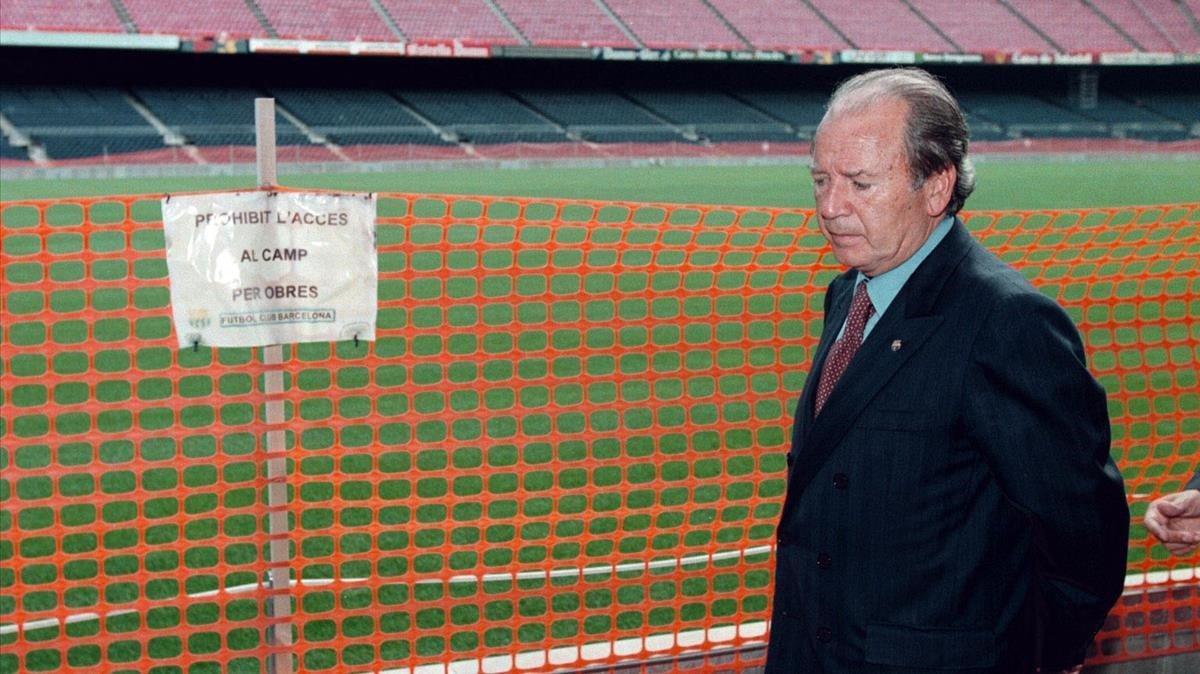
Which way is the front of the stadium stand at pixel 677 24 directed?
toward the camera

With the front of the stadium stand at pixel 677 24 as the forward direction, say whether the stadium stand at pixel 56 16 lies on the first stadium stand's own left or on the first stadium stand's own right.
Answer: on the first stadium stand's own right

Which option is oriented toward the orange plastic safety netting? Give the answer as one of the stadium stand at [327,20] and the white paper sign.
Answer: the stadium stand

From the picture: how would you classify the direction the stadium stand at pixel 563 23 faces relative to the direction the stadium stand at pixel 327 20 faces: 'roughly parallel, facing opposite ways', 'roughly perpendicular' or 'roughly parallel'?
roughly parallel

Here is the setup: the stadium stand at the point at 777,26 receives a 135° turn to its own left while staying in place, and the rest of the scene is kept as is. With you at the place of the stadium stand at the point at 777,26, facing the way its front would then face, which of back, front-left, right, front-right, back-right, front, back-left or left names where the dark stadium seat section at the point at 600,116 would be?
back

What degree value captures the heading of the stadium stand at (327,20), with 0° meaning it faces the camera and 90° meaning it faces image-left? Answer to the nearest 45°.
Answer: approximately 0°

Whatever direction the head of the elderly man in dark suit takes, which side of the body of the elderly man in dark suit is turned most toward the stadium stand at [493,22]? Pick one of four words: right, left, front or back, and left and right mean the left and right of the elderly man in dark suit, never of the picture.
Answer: right

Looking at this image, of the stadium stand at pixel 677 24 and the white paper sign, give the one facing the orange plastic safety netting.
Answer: the stadium stand

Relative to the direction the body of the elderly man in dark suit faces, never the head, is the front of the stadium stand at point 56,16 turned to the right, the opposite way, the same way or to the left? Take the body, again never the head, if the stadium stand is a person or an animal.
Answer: to the left

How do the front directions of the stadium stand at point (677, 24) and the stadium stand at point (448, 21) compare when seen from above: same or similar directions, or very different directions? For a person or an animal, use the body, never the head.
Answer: same or similar directions

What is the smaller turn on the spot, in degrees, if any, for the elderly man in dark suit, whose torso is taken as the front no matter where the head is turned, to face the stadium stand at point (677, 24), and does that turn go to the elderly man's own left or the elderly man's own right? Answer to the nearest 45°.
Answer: approximately 135° to the elderly man's own right

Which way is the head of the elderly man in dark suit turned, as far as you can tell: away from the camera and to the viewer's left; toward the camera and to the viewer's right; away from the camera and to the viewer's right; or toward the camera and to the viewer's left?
toward the camera and to the viewer's left

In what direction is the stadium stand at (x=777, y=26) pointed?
toward the camera

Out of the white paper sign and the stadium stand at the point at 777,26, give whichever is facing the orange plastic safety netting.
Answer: the stadium stand

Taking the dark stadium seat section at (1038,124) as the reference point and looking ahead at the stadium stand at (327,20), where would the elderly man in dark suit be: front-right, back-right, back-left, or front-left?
front-left

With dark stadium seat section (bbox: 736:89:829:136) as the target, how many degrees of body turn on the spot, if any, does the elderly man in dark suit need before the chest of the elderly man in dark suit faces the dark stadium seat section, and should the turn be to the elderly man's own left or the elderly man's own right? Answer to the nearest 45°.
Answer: approximately 135° to the elderly man's own right
